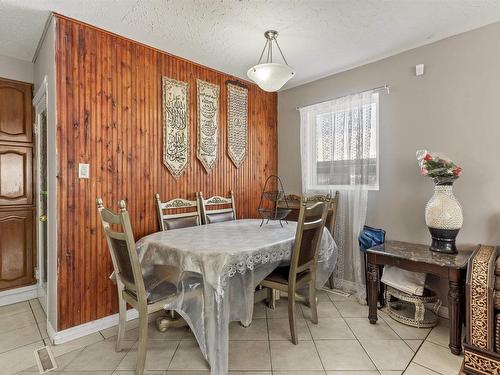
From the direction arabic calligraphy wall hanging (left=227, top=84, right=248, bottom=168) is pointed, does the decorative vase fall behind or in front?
in front

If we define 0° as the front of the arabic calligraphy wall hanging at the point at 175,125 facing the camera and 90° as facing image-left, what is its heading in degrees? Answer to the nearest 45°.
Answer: approximately 315°

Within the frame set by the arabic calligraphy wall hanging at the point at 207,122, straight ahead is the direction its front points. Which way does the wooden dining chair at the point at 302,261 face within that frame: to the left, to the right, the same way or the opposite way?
the opposite way

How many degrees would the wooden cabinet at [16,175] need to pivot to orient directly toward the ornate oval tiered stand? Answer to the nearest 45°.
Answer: approximately 45° to its left

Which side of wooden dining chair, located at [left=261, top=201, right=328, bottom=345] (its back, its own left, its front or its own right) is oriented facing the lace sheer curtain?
right

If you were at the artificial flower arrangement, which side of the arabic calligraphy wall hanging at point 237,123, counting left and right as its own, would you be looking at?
front

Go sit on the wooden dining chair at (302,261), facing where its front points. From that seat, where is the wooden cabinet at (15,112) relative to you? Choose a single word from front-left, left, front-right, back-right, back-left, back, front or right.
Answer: front-left

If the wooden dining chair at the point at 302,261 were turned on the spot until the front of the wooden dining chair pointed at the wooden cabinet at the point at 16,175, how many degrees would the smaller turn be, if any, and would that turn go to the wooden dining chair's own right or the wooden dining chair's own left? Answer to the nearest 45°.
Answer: approximately 45° to the wooden dining chair's own left

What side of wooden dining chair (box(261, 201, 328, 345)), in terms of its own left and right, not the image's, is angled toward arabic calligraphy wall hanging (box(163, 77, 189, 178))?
front

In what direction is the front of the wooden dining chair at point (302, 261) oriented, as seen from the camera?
facing away from the viewer and to the left of the viewer

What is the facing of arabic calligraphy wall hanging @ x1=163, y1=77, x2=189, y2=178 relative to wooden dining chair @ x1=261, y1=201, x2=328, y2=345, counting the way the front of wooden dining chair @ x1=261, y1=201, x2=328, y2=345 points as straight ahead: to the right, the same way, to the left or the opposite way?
the opposite way

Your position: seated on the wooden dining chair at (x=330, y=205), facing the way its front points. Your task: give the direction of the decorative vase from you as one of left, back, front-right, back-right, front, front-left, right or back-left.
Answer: left

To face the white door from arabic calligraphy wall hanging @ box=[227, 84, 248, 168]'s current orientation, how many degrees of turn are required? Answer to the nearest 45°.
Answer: approximately 135° to its right

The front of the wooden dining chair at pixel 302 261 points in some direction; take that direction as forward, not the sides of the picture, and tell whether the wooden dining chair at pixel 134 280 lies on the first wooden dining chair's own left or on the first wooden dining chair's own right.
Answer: on the first wooden dining chair's own left

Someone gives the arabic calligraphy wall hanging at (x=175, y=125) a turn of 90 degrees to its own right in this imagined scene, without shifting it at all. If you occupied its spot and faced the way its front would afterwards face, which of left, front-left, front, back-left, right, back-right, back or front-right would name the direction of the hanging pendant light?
left
